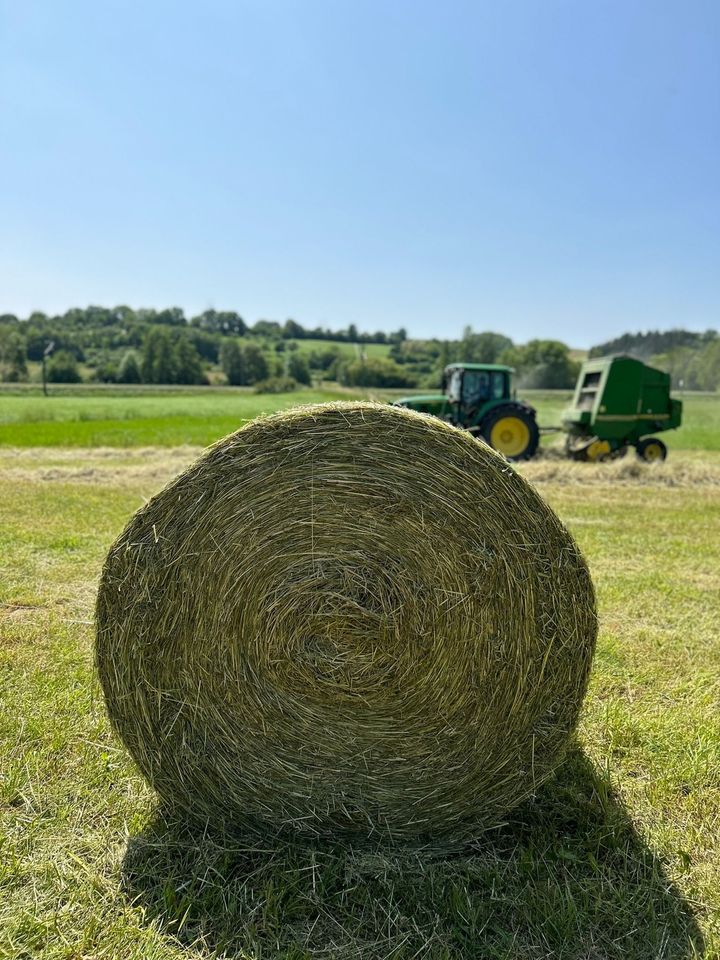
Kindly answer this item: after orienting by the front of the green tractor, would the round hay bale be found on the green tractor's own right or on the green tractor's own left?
on the green tractor's own left

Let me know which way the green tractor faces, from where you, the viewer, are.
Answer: facing to the left of the viewer
